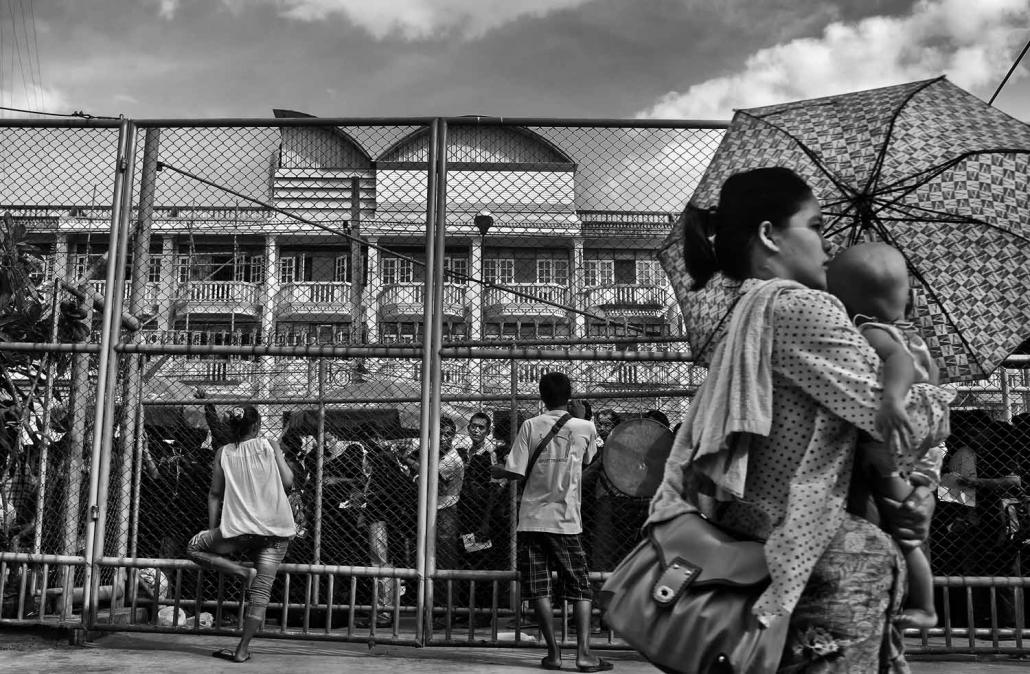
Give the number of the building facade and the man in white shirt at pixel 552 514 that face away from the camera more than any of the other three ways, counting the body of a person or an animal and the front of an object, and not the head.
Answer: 1

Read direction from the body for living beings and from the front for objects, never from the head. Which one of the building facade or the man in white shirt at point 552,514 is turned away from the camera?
the man in white shirt

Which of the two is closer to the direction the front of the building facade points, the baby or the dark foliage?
the baby

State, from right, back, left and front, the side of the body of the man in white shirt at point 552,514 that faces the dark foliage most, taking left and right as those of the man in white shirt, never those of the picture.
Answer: left

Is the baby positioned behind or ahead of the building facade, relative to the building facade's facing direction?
ahead

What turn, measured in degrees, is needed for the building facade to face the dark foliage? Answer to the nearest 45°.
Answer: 0° — it already faces it

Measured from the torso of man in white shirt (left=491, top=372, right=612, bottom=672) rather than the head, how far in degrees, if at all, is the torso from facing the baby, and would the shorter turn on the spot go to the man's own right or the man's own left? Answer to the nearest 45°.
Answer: approximately 180°

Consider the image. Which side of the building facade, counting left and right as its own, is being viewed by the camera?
front

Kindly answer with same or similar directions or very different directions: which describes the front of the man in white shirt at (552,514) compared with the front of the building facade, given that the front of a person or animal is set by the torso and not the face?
very different directions

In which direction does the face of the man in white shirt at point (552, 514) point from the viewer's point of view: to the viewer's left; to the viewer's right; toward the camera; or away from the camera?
away from the camera

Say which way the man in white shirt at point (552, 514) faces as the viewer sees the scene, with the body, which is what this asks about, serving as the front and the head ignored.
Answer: away from the camera
